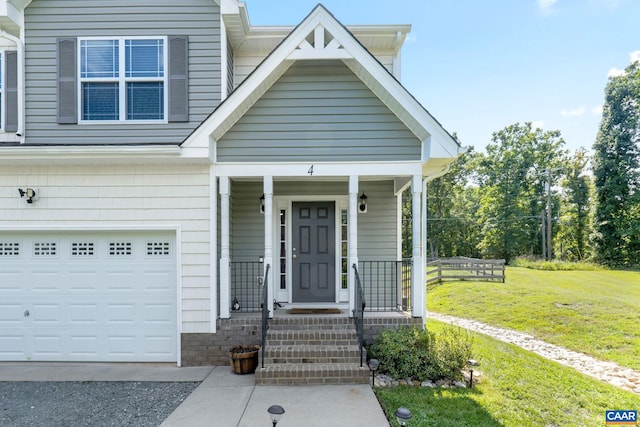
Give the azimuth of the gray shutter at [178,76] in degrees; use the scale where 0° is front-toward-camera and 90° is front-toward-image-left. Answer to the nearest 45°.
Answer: approximately 0°

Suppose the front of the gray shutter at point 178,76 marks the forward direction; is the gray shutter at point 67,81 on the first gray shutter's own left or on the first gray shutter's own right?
on the first gray shutter's own right

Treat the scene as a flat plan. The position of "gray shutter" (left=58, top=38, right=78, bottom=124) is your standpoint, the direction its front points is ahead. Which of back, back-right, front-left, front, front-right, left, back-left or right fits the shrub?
front-left

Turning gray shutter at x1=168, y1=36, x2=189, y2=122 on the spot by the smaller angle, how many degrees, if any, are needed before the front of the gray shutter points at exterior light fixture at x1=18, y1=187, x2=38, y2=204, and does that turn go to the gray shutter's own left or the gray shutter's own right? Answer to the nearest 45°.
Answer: approximately 90° to the gray shutter's own right

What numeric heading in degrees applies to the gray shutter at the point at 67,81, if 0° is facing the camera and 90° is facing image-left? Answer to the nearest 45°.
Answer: approximately 0°
